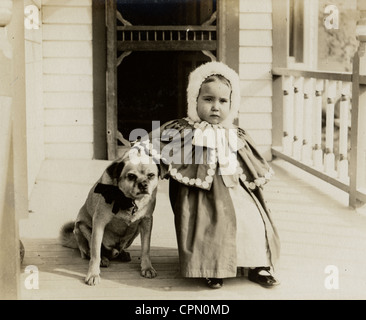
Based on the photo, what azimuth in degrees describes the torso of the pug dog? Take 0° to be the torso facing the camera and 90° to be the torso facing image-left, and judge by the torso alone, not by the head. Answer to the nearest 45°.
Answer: approximately 315°

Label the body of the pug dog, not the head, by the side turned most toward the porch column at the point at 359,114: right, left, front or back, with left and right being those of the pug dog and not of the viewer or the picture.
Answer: left

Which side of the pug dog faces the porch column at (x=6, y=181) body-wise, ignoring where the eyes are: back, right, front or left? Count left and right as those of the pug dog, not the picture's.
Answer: right

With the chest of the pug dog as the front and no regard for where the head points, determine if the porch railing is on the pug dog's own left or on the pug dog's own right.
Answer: on the pug dog's own left
